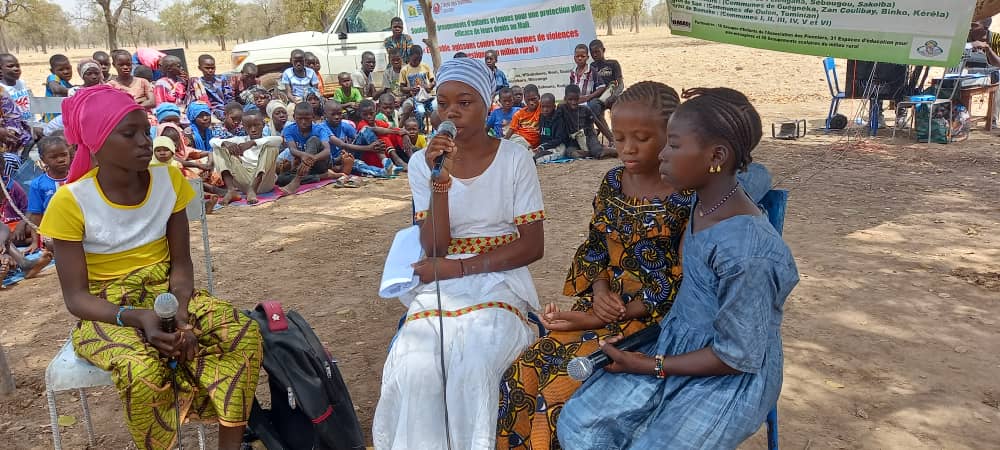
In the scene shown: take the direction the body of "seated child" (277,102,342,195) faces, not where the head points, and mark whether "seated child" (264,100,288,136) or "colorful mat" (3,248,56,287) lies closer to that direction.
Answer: the colorful mat

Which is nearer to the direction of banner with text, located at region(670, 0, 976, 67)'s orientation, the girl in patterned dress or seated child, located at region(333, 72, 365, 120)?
the girl in patterned dress

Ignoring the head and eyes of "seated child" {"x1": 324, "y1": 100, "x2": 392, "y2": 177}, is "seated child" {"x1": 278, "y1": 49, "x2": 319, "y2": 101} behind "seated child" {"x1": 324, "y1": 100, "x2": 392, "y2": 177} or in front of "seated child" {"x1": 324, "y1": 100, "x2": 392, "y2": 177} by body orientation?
behind

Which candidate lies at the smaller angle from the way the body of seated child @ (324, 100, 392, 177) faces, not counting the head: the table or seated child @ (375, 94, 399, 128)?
the table

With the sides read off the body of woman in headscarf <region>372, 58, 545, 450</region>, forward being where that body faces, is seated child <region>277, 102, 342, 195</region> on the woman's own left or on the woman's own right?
on the woman's own right

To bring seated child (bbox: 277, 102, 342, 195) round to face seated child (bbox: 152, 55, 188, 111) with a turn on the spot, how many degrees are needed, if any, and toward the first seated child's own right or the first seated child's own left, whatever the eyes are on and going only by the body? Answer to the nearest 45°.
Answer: approximately 135° to the first seated child's own right

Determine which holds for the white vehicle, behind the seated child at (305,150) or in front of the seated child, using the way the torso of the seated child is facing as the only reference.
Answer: behind

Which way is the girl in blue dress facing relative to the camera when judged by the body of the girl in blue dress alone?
to the viewer's left

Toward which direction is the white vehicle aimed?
to the viewer's left

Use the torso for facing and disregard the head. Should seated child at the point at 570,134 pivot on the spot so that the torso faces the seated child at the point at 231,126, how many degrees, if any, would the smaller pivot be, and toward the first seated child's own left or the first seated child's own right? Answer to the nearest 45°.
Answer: approximately 90° to the first seated child's own right

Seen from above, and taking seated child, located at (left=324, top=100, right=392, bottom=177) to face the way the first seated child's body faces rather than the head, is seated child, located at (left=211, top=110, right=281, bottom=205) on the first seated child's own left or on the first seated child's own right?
on the first seated child's own right

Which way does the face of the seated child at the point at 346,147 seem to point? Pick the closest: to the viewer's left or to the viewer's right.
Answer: to the viewer's right
